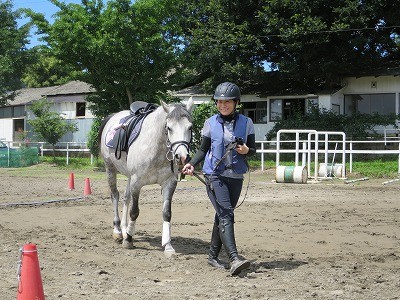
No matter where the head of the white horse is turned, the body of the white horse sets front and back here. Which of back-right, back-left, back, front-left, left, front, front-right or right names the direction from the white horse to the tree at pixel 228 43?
back-left

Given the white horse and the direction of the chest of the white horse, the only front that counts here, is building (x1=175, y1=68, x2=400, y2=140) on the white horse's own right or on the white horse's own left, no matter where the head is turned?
on the white horse's own left

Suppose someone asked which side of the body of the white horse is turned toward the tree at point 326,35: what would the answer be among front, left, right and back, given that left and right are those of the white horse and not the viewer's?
left

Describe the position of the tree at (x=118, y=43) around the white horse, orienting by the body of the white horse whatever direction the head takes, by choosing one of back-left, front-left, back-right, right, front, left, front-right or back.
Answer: back-left

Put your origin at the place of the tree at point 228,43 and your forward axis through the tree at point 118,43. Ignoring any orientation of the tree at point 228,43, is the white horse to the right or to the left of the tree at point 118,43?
left

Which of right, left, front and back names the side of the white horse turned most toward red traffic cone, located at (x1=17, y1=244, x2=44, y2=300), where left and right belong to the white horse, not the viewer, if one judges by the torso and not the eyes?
right

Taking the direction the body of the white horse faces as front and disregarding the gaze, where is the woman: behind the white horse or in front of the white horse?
in front

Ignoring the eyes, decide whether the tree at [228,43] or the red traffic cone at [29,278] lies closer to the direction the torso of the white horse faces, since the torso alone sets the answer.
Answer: the red traffic cone

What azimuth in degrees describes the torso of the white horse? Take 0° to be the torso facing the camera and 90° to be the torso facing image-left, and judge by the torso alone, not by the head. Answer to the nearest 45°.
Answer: approximately 315°
